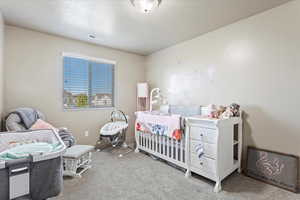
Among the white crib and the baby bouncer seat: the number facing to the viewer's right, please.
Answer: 0

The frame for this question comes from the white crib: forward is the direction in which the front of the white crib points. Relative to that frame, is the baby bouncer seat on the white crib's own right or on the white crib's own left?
on the white crib's own right

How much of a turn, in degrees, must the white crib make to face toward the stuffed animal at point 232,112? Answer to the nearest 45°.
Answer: approximately 135° to its left

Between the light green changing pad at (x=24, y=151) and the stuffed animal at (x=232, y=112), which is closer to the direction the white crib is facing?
the light green changing pad

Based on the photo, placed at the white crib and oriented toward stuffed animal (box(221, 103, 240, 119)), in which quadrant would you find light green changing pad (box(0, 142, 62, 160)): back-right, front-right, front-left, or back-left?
back-right

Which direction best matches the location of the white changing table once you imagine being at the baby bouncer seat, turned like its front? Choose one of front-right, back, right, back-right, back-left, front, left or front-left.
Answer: left

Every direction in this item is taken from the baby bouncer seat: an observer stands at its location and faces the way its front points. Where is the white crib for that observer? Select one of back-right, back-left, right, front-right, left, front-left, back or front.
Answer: left

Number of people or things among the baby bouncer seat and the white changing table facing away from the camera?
0

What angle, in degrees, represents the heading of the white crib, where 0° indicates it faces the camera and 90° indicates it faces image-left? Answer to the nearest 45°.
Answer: approximately 45°

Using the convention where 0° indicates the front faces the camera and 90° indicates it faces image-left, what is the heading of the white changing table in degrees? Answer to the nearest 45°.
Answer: approximately 45°
